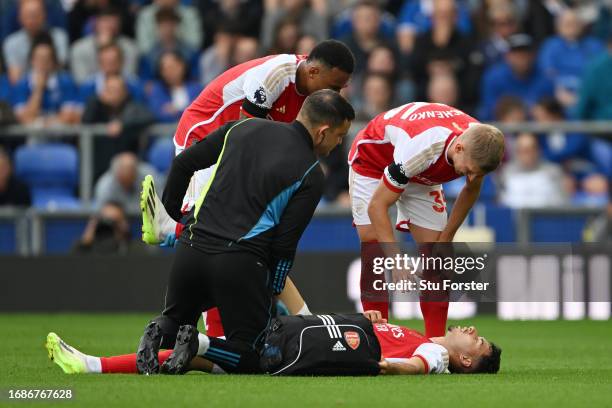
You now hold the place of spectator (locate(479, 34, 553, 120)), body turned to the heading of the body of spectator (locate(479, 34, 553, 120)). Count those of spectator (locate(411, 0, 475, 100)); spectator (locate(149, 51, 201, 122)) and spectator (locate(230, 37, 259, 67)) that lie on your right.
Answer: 3

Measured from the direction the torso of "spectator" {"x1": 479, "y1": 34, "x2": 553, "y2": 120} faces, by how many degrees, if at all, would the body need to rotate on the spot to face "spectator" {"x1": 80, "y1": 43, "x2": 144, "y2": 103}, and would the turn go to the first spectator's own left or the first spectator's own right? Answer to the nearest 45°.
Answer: approximately 90° to the first spectator's own right

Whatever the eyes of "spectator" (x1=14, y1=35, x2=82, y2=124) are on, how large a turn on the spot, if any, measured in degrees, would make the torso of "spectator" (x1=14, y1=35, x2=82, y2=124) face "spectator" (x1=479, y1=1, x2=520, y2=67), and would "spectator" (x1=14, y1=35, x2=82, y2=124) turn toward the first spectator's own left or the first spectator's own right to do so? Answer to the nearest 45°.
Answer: approximately 90° to the first spectator's own left

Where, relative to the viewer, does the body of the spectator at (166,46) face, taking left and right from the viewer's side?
facing the viewer

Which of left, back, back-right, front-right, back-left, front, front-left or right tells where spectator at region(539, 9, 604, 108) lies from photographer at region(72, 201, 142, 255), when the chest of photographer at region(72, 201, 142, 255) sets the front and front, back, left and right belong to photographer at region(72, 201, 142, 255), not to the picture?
left

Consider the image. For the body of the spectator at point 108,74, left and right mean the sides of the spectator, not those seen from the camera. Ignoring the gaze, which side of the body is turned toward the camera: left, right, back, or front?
front

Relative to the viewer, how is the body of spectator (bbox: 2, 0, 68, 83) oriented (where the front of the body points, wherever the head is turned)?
toward the camera

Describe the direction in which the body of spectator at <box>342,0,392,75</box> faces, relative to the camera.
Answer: toward the camera

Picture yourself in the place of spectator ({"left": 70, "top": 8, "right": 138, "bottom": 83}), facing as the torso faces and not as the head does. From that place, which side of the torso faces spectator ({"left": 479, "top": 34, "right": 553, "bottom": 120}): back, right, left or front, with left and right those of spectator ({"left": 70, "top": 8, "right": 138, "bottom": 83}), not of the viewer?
left

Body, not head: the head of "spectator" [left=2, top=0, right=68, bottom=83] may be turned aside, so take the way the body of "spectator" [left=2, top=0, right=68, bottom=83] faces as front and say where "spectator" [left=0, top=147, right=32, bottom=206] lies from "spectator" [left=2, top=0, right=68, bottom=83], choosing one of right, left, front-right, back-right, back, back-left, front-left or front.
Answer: front
